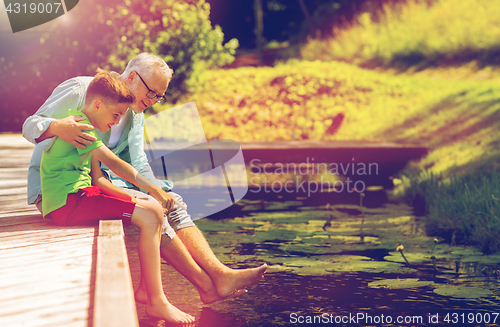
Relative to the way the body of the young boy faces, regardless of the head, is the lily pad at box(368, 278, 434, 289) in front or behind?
in front

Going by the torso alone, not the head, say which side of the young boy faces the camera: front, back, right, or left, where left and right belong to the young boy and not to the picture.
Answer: right

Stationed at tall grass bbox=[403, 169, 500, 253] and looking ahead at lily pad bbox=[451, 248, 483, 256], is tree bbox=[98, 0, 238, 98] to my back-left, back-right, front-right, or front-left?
back-right

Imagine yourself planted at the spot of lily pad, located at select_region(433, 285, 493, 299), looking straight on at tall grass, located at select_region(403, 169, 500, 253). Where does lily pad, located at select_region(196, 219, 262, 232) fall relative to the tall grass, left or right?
left

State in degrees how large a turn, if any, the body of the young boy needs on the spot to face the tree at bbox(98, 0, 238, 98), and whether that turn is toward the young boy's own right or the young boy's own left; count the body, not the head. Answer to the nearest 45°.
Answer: approximately 90° to the young boy's own left

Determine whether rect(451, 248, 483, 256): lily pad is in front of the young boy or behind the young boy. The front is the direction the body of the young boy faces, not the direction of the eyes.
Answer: in front

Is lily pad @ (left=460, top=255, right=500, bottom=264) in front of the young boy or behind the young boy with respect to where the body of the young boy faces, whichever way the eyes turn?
in front

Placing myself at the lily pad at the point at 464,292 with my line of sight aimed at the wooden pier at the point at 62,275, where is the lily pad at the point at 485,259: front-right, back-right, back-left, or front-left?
back-right

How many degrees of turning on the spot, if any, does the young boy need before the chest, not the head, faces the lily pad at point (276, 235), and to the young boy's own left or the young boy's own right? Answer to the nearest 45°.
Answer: approximately 45° to the young boy's own left
